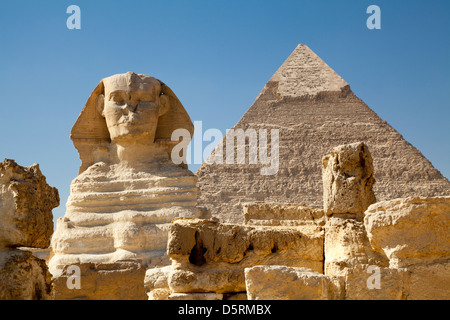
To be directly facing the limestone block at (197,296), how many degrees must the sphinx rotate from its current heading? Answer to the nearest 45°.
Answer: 0° — it already faces it

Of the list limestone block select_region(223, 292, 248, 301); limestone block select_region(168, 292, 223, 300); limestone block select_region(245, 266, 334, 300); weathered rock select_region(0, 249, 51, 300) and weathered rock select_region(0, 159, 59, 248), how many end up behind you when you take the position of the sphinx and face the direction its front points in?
0

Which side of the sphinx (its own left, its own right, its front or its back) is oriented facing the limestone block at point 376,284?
front

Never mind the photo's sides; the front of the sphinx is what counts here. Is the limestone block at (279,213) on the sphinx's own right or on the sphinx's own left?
on the sphinx's own left

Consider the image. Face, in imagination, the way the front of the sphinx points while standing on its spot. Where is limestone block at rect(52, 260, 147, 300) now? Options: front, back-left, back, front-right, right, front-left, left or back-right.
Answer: front

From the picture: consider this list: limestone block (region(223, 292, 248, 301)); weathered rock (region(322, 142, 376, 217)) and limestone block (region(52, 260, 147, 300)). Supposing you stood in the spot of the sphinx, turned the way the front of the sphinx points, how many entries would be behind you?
0

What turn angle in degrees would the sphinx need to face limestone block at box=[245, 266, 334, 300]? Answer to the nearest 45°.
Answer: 0° — it already faces it

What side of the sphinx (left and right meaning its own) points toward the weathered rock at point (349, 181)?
front

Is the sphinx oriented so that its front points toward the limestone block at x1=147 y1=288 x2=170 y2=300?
yes

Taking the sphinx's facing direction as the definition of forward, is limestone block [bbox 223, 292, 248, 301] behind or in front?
in front

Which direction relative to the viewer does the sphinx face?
toward the camera

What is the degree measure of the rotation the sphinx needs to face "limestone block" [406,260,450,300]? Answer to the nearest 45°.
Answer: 0° — it already faces it

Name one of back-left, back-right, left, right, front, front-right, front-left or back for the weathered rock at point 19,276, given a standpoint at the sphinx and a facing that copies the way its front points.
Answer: front
